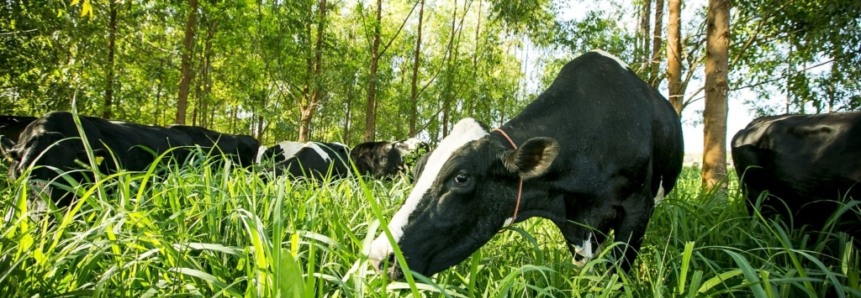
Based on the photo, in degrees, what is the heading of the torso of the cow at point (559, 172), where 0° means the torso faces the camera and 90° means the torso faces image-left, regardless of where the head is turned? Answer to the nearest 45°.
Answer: approximately 45°

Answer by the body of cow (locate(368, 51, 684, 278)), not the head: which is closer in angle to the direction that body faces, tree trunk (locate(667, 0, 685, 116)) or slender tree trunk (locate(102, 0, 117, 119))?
the slender tree trunk

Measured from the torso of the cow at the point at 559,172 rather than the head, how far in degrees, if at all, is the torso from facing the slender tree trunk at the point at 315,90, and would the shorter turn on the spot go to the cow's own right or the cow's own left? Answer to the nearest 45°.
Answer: approximately 90° to the cow's own right

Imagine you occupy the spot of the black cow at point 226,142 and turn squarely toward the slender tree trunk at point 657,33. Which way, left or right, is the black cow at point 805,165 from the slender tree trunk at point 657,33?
right

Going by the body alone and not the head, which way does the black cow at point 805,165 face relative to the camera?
to the viewer's right
